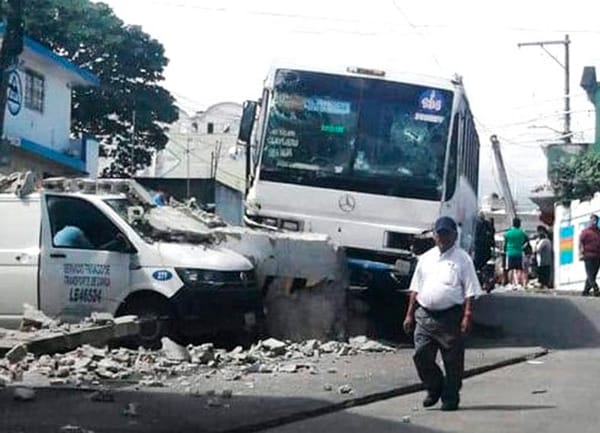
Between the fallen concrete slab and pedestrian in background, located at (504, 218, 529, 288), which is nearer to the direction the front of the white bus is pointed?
the fallen concrete slab

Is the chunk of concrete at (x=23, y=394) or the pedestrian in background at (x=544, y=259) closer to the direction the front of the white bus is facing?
the chunk of concrete

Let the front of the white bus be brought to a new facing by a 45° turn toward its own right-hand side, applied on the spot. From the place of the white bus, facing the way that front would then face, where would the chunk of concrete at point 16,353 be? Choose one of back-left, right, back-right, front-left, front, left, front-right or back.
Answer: front

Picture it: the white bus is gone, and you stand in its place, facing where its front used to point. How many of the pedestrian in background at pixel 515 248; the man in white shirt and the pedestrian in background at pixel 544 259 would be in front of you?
1

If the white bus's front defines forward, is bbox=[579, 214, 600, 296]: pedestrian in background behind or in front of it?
behind

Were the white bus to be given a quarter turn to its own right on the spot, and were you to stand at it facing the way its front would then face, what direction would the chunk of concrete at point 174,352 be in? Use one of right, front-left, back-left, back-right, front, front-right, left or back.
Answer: front-left

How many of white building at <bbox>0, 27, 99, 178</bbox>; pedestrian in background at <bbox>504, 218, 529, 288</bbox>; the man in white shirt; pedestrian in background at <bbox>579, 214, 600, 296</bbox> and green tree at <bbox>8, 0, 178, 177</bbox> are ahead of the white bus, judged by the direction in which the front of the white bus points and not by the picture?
1

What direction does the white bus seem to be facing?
toward the camera

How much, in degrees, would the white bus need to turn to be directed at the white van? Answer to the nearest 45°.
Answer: approximately 45° to its right

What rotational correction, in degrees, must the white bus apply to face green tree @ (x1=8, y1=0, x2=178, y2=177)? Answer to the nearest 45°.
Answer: approximately 180°

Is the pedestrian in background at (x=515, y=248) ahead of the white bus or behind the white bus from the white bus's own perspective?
behind
